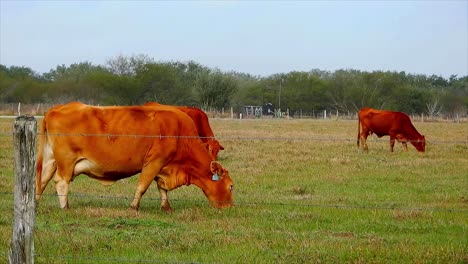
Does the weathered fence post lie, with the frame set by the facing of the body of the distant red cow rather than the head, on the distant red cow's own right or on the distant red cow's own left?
on the distant red cow's own right

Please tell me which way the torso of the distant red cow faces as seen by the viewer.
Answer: to the viewer's right

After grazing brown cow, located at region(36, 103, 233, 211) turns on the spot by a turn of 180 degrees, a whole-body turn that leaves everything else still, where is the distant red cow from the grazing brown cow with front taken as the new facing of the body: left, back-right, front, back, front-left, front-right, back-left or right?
back-right

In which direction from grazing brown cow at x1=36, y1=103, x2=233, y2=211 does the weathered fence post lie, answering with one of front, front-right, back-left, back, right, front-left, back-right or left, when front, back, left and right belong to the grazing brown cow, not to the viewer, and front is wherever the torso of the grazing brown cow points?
right

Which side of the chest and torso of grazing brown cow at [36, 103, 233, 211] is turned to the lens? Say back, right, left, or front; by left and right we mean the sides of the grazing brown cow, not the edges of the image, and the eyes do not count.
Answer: right
